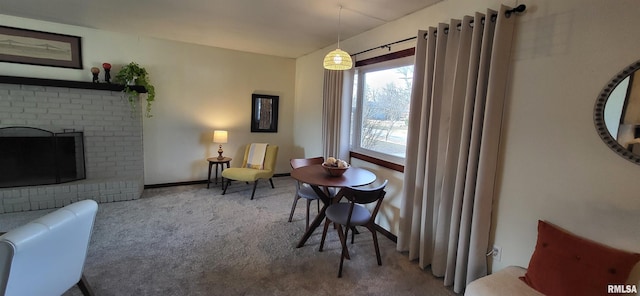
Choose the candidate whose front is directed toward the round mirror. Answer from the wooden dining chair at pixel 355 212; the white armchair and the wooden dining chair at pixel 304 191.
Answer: the wooden dining chair at pixel 304 191

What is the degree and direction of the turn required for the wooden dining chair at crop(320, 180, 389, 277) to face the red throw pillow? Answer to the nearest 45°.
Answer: approximately 180°

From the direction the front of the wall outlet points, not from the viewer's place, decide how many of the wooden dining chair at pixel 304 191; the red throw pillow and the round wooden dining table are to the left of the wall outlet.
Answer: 1

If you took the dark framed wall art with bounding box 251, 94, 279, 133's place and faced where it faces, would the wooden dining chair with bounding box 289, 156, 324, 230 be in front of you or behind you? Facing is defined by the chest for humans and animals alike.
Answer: in front

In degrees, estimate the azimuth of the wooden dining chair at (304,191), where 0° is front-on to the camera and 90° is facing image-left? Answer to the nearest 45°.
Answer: approximately 315°

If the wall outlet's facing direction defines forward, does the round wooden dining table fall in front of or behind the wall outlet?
in front

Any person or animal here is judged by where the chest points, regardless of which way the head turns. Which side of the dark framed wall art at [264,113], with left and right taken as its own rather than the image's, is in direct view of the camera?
front

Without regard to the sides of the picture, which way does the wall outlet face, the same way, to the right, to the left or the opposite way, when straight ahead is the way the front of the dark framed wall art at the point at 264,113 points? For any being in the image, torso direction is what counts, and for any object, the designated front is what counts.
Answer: to the right

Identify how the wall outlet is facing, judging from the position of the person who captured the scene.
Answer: facing the viewer and to the left of the viewer

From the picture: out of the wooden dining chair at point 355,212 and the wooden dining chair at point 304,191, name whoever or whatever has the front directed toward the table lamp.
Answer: the wooden dining chair at point 355,212

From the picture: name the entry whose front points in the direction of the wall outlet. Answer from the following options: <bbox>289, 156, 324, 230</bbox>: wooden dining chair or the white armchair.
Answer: the wooden dining chair

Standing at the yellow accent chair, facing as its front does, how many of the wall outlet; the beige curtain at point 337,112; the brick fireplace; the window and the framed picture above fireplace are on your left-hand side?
3

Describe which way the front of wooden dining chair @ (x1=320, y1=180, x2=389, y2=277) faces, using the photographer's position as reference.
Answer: facing away from the viewer and to the left of the viewer

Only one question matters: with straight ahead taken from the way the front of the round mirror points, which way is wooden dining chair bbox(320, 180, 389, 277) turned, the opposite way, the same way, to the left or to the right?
to the right
